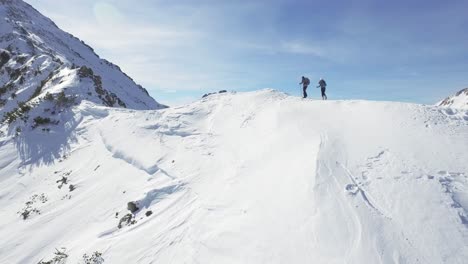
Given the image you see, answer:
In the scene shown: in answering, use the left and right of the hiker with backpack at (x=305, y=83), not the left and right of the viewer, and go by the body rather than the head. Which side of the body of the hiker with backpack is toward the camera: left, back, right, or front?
left
